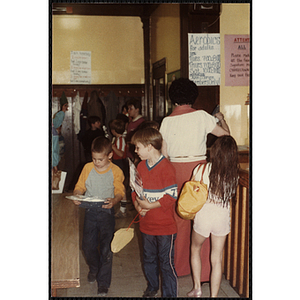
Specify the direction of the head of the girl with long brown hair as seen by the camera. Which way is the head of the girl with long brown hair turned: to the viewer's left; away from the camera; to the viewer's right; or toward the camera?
away from the camera

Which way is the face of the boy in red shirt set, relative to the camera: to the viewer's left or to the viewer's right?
to the viewer's left

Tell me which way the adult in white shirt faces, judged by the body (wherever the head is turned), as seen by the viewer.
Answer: away from the camera
